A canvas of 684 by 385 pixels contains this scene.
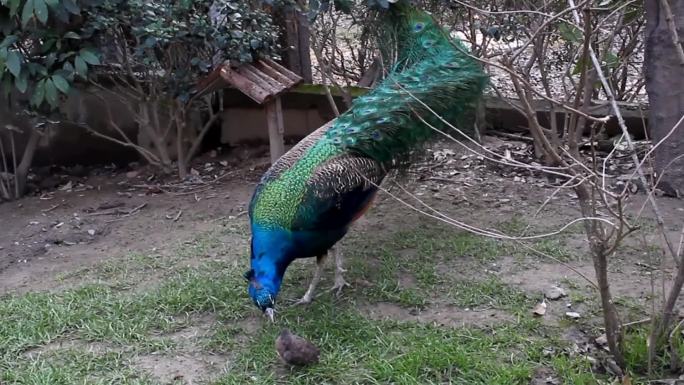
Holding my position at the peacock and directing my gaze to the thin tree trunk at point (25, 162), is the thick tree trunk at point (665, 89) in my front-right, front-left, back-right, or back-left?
back-right

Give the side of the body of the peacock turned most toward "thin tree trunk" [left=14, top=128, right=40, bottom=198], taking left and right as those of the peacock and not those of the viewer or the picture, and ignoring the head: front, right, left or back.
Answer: right

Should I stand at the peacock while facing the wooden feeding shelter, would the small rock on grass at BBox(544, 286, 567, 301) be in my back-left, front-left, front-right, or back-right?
back-right

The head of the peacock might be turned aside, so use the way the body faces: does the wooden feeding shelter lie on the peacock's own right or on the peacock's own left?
on the peacock's own right

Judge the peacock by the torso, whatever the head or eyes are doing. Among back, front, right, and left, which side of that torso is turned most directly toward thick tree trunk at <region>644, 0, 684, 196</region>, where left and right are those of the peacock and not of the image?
back

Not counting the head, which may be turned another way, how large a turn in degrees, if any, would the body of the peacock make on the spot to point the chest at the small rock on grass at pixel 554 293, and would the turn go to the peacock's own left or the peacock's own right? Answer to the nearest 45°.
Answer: approximately 135° to the peacock's own left

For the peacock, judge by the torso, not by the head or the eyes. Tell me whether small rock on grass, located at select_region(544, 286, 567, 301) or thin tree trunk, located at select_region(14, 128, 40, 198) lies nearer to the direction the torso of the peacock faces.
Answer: the thin tree trunk

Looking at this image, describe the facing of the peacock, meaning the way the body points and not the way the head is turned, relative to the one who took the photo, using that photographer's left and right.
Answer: facing the viewer and to the left of the viewer

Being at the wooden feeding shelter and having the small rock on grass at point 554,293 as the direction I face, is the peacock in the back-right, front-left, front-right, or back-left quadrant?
front-right

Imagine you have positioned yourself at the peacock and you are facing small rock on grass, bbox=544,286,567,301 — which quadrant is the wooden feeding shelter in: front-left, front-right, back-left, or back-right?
back-left

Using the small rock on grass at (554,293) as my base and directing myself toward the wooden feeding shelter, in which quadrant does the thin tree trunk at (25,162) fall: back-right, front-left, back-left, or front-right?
front-left

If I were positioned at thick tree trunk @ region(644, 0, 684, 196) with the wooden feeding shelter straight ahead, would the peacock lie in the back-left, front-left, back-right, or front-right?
front-left
